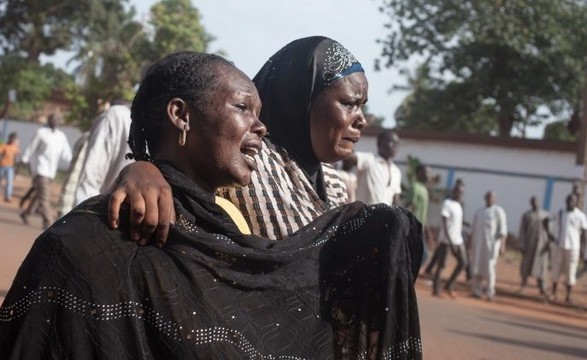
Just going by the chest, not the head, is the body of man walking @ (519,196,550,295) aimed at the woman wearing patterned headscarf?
yes

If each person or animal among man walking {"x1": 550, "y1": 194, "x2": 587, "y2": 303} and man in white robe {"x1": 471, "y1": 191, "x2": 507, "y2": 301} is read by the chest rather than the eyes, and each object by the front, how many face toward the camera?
2

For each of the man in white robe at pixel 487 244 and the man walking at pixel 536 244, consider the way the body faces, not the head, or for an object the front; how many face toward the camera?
2

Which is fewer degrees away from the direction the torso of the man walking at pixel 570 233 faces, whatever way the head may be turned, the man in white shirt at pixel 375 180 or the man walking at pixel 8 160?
the man in white shirt

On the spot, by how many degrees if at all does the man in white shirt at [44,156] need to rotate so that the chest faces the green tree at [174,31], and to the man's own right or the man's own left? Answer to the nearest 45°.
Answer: approximately 135° to the man's own left

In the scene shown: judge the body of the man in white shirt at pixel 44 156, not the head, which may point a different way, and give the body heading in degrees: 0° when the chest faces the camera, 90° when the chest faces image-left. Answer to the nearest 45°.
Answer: approximately 315°
